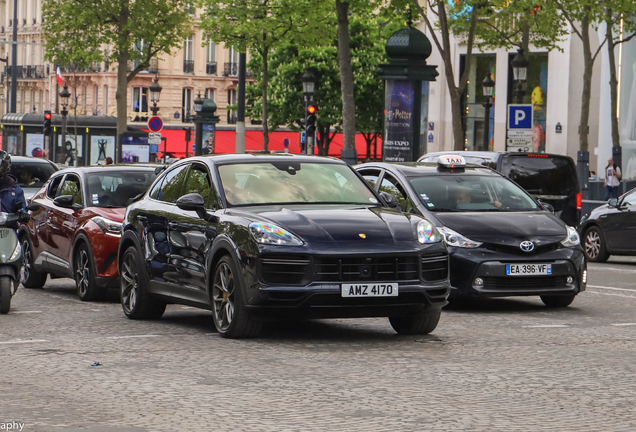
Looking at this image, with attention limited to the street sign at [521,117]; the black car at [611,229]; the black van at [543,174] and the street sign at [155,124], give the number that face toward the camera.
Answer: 2

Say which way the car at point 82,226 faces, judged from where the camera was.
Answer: facing the viewer and to the right of the viewer

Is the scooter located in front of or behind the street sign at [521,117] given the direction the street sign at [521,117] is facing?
in front

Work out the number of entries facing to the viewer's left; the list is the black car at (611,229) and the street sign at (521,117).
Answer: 1

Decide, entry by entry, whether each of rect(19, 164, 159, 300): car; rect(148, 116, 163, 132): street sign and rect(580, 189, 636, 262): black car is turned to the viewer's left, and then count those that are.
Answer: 1

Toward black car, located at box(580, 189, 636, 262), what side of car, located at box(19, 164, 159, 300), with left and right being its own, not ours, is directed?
left

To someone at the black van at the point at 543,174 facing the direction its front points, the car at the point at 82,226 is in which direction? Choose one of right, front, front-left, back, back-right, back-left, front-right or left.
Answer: left

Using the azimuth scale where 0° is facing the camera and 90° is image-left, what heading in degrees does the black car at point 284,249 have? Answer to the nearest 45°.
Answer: approximately 315°

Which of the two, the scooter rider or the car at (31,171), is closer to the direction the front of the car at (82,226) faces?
the scooter rider

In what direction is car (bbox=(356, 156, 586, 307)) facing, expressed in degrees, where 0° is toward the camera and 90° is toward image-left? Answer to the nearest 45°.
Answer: approximately 315°
